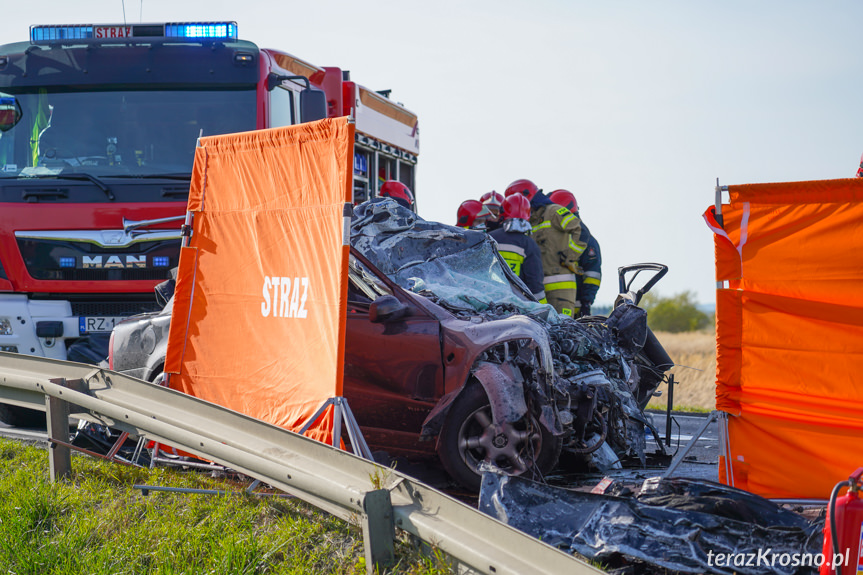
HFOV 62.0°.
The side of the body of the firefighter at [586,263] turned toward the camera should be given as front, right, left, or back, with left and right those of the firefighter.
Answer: left

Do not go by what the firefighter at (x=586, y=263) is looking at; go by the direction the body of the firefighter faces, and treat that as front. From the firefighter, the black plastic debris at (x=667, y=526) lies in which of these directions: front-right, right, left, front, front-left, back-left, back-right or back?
left

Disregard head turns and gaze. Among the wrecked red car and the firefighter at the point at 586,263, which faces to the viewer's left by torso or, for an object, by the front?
the firefighter

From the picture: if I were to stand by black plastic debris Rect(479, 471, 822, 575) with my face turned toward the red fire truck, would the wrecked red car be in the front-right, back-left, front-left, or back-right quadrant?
front-right

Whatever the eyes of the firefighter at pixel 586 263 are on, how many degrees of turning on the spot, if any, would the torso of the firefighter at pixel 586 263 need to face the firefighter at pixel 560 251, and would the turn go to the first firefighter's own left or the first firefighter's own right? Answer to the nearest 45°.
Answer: approximately 45° to the first firefighter's own left

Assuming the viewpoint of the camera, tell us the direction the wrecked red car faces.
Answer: facing the viewer and to the right of the viewer

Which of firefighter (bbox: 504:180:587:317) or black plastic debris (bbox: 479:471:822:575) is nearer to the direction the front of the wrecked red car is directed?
the black plastic debris

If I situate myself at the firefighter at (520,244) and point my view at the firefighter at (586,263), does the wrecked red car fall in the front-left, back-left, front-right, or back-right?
back-right

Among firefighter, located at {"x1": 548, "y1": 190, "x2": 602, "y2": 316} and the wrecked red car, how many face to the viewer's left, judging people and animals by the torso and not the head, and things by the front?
1

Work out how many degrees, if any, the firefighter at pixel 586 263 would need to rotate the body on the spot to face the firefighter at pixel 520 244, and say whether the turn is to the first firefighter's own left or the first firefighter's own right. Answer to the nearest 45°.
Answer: approximately 45° to the first firefighter's own left
